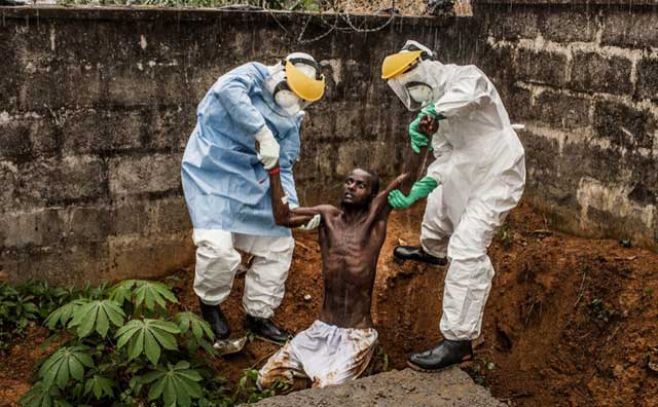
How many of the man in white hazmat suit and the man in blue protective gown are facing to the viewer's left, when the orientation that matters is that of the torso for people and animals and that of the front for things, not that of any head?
1

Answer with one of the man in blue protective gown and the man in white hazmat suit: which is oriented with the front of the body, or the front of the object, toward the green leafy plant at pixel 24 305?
the man in white hazmat suit

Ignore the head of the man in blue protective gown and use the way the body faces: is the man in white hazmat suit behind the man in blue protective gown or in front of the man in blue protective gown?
in front

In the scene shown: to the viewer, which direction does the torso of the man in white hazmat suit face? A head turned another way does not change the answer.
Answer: to the viewer's left

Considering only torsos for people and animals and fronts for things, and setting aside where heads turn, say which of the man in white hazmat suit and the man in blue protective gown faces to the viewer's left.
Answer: the man in white hazmat suit

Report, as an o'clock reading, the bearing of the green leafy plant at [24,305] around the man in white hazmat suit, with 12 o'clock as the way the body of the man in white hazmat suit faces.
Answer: The green leafy plant is roughly at 12 o'clock from the man in white hazmat suit.

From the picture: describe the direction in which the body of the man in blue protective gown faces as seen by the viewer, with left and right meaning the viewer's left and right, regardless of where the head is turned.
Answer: facing the viewer and to the right of the viewer

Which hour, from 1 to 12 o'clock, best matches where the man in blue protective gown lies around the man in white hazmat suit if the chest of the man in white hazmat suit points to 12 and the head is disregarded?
The man in blue protective gown is roughly at 12 o'clock from the man in white hazmat suit.

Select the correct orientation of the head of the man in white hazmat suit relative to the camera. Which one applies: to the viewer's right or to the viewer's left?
to the viewer's left

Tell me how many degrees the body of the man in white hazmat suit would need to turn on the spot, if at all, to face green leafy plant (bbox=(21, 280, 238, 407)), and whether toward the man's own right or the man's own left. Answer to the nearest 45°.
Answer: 0° — they already face it

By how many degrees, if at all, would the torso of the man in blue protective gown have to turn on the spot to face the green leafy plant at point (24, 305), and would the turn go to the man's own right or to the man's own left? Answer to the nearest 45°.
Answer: approximately 135° to the man's own right
